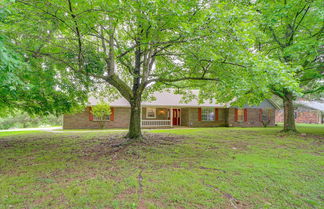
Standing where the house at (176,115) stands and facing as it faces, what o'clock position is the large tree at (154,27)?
The large tree is roughly at 12 o'clock from the house.

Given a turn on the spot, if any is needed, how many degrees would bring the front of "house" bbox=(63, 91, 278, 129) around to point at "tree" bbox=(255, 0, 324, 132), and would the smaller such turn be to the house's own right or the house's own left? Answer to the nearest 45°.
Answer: approximately 45° to the house's own left

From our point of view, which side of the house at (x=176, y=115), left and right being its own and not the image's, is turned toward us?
front

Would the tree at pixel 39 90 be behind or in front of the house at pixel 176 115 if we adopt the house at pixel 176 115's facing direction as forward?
in front
